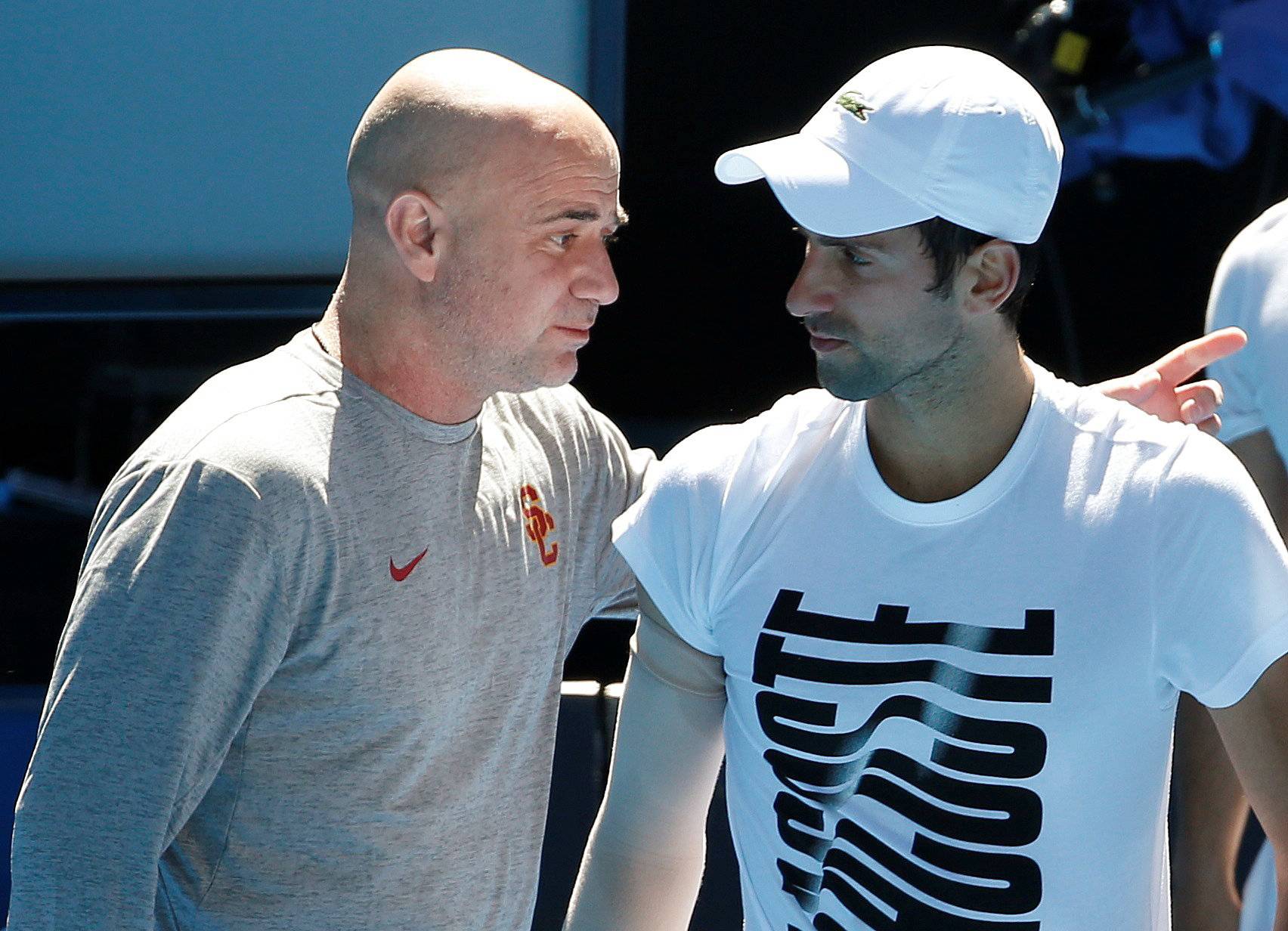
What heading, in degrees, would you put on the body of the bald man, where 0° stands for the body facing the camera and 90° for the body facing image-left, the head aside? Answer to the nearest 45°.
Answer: approximately 315°

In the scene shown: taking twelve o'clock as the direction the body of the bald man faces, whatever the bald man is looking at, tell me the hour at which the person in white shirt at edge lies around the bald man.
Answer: The person in white shirt at edge is roughly at 10 o'clock from the bald man.

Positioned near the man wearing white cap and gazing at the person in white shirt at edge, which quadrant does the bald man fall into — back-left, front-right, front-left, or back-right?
back-left

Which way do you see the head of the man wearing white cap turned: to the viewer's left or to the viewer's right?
to the viewer's left

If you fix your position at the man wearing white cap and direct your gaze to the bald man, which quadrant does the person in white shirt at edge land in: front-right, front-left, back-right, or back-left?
back-right

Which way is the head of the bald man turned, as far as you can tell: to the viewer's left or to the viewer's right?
to the viewer's right
